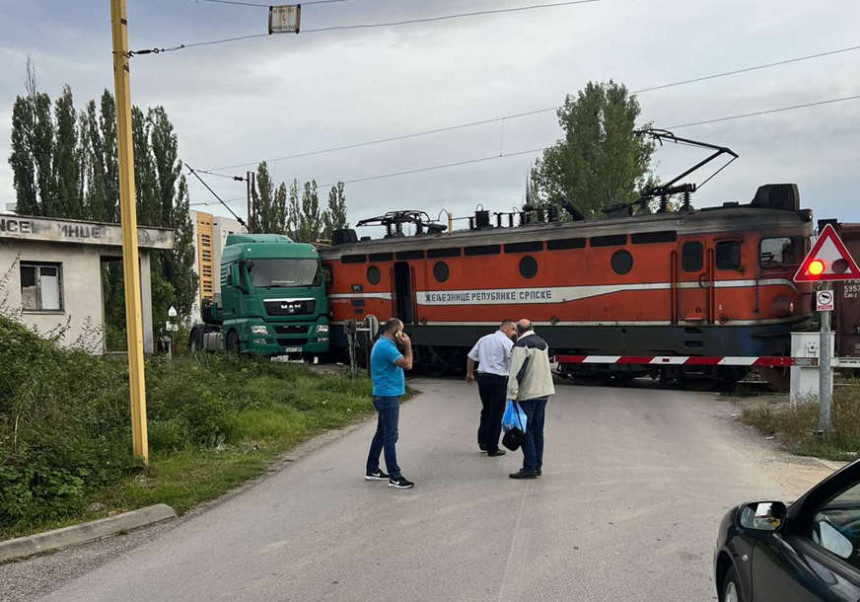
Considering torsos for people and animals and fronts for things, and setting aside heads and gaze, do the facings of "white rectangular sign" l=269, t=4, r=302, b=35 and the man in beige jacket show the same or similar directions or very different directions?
very different directions

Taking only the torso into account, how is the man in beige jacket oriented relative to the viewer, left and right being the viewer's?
facing away from the viewer and to the left of the viewer

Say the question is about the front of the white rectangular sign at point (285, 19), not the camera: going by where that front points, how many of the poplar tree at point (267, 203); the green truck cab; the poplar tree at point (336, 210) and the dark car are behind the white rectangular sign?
3

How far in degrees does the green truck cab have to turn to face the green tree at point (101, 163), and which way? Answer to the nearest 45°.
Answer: approximately 180°

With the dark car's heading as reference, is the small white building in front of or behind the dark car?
in front

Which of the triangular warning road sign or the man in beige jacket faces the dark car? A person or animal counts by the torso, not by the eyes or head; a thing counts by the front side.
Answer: the triangular warning road sign

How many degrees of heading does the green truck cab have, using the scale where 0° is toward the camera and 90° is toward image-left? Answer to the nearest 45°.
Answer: approximately 315°

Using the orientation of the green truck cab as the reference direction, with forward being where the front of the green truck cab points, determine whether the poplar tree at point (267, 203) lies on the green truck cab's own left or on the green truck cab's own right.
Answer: on the green truck cab's own left

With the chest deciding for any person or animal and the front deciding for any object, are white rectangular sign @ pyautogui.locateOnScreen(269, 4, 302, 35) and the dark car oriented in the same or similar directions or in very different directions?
very different directions

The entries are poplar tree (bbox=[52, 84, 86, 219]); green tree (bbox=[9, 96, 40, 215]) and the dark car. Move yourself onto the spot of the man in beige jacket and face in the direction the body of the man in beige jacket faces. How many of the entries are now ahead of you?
2

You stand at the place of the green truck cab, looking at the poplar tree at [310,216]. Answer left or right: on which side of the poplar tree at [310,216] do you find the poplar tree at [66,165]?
left
